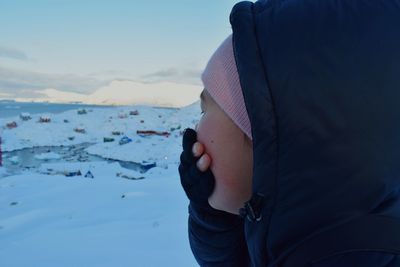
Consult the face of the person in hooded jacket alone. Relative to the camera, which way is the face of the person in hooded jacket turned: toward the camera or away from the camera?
away from the camera

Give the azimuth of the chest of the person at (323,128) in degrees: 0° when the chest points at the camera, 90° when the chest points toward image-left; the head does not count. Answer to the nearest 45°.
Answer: approximately 135°
